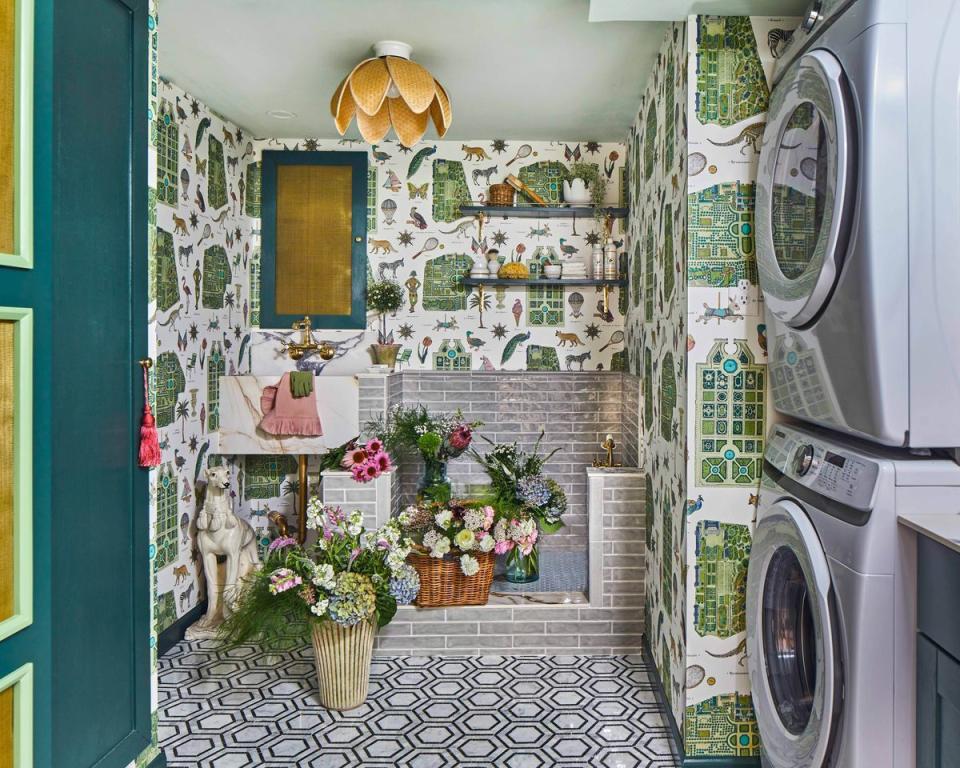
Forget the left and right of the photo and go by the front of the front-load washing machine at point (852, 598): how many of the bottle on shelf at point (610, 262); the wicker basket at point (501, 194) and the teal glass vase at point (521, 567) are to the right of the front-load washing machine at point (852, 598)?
3

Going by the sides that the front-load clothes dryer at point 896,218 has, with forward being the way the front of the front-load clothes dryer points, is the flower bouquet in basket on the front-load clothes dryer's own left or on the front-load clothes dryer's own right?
on the front-load clothes dryer's own right

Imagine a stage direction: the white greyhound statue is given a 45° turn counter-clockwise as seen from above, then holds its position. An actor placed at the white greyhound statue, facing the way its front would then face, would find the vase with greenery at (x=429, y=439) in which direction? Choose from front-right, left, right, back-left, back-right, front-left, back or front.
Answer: left

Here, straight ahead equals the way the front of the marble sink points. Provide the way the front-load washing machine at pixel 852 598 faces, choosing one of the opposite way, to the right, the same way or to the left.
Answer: to the right

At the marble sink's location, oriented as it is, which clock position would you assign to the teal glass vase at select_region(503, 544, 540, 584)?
The teal glass vase is roughly at 10 o'clock from the marble sink.

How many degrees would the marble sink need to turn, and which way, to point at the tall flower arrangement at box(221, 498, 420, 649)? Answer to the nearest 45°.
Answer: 0° — it already faces it

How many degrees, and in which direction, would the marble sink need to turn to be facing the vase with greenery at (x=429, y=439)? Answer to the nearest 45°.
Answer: approximately 45° to its left

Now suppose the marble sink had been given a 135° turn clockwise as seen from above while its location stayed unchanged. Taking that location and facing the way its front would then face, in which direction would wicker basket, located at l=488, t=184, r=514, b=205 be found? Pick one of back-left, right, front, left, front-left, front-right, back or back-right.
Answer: back-right

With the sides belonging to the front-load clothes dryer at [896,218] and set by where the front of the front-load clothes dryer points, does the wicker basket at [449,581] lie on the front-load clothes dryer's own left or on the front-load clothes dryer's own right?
on the front-load clothes dryer's own right

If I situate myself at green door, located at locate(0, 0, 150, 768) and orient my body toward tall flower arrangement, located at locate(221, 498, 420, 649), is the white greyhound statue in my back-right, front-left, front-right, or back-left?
front-left

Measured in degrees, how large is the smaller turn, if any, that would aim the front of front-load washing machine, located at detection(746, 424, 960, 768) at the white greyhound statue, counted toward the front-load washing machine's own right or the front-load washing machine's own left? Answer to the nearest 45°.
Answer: approximately 45° to the front-load washing machine's own right

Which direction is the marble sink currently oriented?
toward the camera

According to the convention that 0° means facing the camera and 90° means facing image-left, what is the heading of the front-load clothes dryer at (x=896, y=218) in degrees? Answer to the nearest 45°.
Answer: approximately 45°

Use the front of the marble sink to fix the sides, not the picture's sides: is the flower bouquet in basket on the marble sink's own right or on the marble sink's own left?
on the marble sink's own left

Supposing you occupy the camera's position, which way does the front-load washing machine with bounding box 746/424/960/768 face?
facing the viewer and to the left of the viewer

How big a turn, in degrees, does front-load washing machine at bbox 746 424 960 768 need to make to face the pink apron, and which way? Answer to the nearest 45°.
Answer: approximately 45° to its right

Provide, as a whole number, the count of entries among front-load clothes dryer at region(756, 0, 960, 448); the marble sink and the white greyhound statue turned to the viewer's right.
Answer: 0
